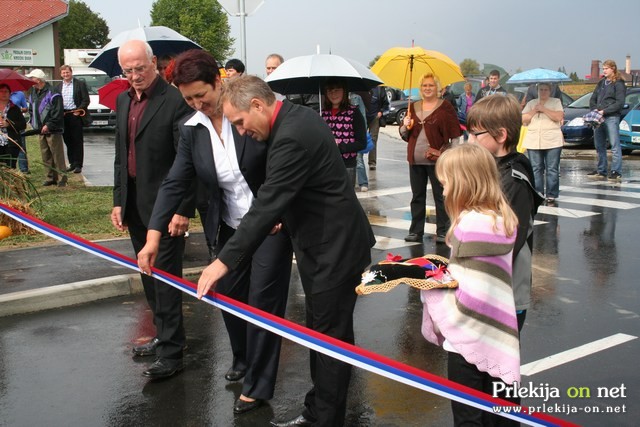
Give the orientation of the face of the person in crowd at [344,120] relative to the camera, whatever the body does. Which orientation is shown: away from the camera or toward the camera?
toward the camera

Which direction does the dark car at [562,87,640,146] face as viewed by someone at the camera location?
facing the viewer and to the left of the viewer

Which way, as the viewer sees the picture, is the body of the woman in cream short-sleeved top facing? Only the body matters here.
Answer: toward the camera

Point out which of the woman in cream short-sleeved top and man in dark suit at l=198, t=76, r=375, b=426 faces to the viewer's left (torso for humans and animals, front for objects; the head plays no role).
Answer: the man in dark suit

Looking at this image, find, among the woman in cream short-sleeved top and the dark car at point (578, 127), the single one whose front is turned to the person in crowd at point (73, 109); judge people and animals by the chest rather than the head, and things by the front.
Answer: the dark car

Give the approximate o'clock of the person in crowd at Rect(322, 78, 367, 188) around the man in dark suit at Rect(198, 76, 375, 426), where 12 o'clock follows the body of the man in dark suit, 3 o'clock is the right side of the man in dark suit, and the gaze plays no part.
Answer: The person in crowd is roughly at 3 o'clock from the man in dark suit.

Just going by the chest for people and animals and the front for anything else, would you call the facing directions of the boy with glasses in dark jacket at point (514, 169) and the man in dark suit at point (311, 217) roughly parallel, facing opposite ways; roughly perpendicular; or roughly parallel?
roughly parallel

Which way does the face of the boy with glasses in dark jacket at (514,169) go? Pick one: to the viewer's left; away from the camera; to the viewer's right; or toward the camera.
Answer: to the viewer's left

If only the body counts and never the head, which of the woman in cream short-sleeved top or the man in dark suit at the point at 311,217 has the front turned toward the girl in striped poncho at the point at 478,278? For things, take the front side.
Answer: the woman in cream short-sleeved top

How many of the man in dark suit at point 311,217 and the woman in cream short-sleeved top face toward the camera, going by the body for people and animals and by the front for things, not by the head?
1

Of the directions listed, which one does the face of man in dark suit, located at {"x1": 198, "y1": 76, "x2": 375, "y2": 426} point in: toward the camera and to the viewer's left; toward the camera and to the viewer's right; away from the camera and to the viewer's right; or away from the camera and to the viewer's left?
toward the camera and to the viewer's left

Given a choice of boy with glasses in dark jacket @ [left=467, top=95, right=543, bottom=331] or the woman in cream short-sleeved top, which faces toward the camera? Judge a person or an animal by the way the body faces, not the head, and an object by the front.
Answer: the woman in cream short-sleeved top

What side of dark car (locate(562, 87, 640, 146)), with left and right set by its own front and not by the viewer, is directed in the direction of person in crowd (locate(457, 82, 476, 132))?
front

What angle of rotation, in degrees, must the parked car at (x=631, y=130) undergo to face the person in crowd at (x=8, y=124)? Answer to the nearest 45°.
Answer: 0° — it already faces them

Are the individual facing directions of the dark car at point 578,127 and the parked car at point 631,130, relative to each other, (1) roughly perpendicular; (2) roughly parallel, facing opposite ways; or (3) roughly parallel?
roughly parallel

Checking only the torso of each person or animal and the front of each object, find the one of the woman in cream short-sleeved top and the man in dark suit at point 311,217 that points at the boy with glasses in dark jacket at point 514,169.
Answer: the woman in cream short-sleeved top

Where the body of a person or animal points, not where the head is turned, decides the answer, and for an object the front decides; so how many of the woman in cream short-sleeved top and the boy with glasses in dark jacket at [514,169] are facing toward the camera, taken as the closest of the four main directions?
1

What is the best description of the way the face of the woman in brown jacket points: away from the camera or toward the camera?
toward the camera

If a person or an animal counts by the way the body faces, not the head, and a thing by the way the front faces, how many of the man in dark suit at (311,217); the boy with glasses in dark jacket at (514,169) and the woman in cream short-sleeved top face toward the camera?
1

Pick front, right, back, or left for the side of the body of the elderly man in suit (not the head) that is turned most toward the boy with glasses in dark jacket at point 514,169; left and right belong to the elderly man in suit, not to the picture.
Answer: left

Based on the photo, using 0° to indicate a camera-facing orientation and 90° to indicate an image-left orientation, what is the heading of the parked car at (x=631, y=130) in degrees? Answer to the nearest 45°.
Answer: approximately 45°
